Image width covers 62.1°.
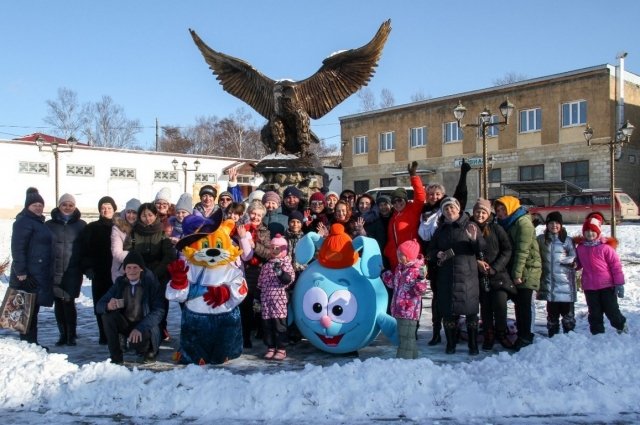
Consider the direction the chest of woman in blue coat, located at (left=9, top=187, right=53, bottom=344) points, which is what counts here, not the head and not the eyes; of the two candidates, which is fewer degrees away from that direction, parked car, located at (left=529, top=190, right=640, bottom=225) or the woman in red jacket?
the woman in red jacket

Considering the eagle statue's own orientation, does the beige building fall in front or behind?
behind

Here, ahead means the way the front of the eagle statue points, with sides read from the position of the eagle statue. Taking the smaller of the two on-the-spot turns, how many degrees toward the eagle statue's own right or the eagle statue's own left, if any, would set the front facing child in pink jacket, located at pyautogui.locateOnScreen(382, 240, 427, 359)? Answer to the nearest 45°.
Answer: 0° — it already faces them

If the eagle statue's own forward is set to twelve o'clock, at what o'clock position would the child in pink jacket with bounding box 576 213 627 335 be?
The child in pink jacket is roughly at 10 o'clock from the eagle statue.

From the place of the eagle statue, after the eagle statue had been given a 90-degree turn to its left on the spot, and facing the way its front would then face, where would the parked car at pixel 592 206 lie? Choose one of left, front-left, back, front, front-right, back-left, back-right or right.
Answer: front-left

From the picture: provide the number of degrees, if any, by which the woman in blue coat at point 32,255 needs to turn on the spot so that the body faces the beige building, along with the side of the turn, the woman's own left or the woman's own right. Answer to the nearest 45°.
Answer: approximately 90° to the woman's own left

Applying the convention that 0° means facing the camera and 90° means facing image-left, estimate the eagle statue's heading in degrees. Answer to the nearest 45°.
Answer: approximately 0°

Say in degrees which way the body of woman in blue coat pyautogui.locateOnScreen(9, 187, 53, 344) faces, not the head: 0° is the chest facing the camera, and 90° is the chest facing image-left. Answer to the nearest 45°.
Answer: approximately 315°
